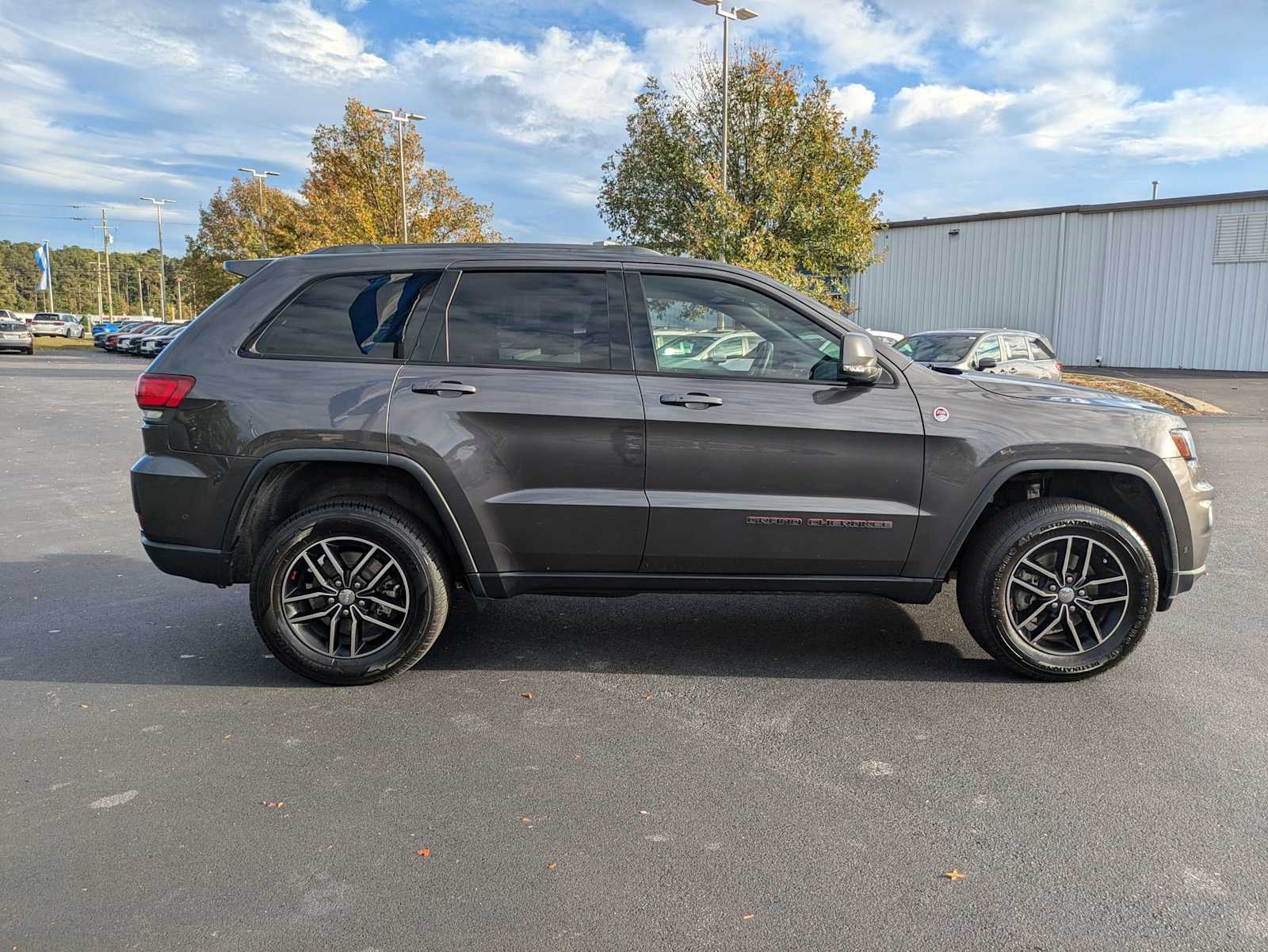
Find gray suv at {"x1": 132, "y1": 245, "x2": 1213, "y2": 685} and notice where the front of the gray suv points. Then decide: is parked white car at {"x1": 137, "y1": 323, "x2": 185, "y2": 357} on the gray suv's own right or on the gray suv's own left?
on the gray suv's own left

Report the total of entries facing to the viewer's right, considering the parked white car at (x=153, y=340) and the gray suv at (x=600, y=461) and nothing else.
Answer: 1

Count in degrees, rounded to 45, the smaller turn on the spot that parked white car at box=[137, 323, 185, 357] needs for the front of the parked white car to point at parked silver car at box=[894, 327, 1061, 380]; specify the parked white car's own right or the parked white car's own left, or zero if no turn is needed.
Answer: approximately 45° to the parked white car's own left

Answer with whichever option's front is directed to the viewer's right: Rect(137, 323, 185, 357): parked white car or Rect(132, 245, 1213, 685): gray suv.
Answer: the gray suv

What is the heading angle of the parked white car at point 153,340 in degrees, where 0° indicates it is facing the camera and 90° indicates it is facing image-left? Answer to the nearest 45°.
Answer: approximately 45°

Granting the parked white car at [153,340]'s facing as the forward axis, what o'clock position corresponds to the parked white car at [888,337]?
the parked white car at [888,337] is roughly at 10 o'clock from the parked white car at [153,340].

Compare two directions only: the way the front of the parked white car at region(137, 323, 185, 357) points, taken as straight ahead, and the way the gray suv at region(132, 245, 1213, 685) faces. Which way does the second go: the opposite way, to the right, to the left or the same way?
to the left

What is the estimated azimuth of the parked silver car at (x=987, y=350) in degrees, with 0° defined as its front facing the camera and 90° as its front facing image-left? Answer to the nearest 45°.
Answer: approximately 45°

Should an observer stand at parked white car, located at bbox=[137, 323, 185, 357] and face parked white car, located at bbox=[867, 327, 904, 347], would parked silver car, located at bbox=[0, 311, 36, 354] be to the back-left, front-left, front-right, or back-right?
back-right

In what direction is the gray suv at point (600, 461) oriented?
to the viewer's right

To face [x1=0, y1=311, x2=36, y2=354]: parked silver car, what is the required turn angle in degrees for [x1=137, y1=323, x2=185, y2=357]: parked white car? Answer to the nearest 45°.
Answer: approximately 90° to its right

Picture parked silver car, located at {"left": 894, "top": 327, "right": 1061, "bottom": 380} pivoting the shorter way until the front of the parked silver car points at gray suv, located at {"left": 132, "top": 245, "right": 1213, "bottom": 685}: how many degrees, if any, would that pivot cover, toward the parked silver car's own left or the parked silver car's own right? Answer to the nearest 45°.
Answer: approximately 45° to the parked silver car's own left
